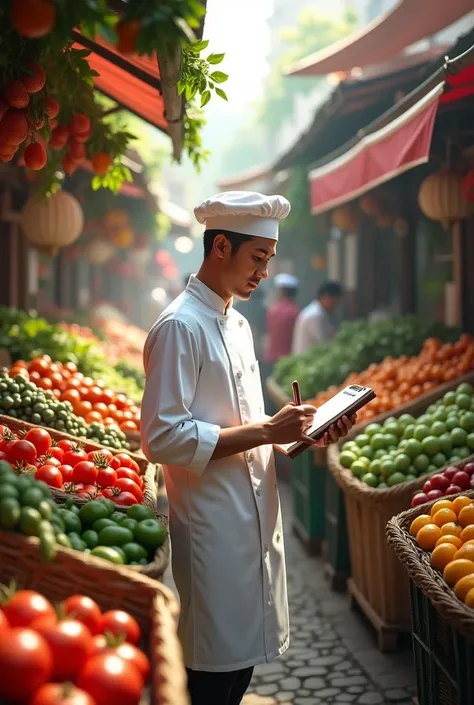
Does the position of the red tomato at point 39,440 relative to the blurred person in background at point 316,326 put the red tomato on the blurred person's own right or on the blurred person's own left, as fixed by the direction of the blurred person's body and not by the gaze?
on the blurred person's own right

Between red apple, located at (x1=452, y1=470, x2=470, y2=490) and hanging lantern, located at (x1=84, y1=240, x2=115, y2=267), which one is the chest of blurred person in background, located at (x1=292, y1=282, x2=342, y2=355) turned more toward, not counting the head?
the red apple

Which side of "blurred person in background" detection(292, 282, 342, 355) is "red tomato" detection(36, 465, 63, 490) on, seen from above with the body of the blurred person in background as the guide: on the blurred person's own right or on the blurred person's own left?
on the blurred person's own right

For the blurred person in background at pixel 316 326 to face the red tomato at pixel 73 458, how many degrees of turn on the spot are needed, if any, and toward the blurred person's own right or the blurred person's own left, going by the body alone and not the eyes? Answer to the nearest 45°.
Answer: approximately 90° to the blurred person's own right
